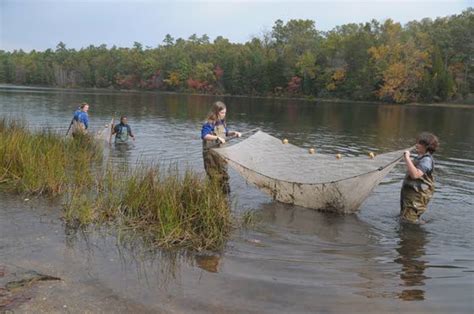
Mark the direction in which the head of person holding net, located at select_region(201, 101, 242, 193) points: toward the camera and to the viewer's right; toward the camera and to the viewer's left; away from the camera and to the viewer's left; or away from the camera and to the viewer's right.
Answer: toward the camera and to the viewer's right

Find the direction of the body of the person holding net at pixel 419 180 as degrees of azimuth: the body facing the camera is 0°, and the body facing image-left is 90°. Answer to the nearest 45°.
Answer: approximately 90°

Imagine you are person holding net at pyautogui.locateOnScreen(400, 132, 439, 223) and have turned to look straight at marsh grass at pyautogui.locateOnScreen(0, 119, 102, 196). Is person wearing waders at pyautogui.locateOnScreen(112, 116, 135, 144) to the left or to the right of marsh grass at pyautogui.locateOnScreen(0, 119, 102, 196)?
right

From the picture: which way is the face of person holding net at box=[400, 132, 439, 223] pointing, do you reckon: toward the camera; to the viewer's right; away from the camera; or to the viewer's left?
to the viewer's left

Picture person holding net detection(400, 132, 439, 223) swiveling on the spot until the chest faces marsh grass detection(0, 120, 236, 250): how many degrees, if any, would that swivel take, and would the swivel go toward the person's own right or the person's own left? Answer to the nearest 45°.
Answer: approximately 45° to the person's own left

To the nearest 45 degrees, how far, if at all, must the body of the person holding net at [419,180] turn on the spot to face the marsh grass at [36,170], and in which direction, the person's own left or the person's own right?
0° — they already face it
